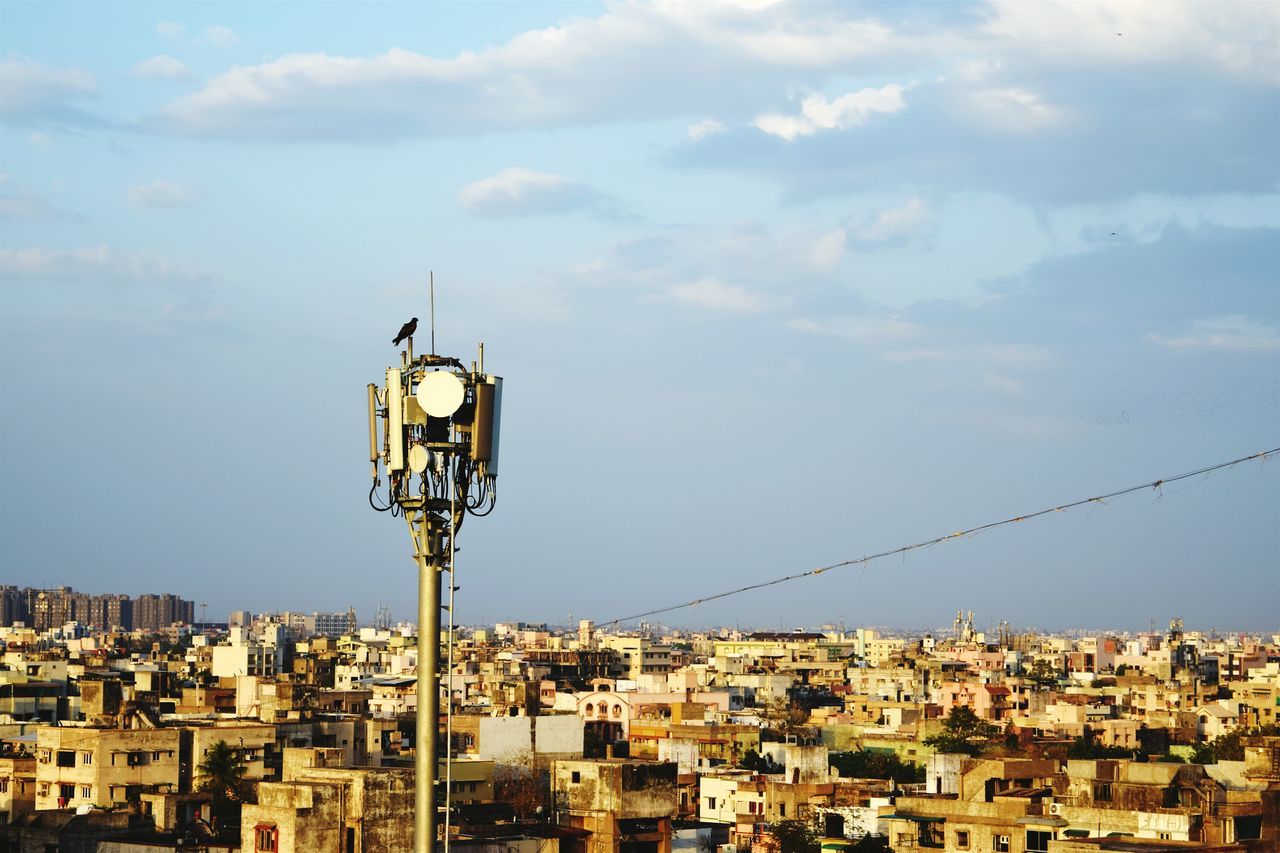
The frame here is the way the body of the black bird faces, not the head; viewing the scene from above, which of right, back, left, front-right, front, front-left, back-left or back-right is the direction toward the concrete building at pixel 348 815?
left

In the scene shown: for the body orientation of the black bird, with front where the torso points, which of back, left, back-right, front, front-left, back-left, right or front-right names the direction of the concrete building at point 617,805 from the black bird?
left

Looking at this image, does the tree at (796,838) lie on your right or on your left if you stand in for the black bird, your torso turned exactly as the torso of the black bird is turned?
on your left

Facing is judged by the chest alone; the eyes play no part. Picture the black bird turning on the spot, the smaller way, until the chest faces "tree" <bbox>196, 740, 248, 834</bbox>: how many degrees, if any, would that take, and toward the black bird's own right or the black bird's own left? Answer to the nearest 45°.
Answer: approximately 90° to the black bird's own left

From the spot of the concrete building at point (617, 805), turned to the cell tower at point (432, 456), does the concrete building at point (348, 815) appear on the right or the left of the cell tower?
right

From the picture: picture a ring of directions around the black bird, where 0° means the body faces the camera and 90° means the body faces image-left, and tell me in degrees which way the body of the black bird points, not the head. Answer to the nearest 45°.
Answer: approximately 270°
